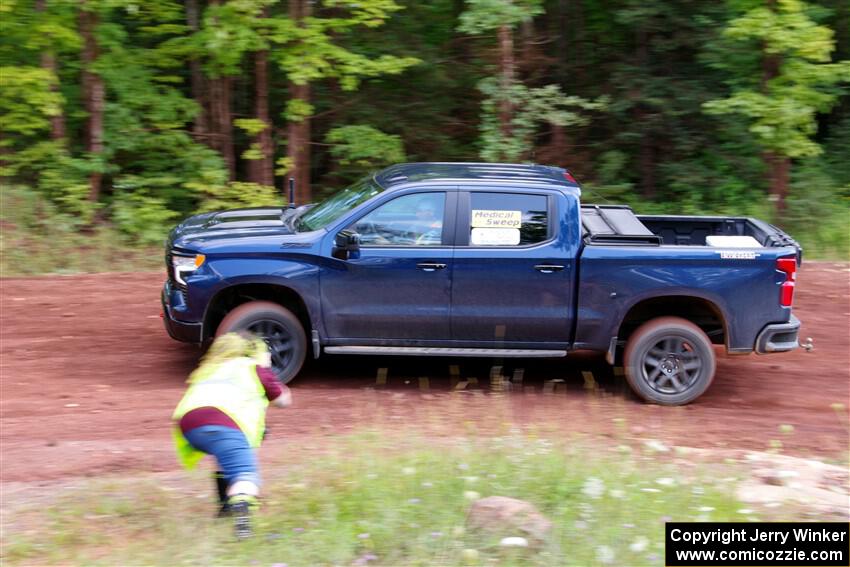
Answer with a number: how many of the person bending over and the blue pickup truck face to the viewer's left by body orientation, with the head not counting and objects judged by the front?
1

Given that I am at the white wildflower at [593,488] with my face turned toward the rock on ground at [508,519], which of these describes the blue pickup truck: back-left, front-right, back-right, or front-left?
back-right

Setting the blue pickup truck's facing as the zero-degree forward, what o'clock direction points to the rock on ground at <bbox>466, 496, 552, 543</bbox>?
The rock on ground is roughly at 9 o'clock from the blue pickup truck.

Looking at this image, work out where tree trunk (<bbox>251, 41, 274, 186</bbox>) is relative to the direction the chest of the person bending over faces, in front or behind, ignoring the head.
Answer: in front

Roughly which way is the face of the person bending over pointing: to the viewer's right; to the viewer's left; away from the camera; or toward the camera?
away from the camera

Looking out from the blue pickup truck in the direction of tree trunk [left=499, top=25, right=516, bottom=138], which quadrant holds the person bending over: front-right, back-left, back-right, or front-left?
back-left

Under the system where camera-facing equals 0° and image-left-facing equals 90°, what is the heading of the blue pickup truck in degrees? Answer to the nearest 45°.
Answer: approximately 90°

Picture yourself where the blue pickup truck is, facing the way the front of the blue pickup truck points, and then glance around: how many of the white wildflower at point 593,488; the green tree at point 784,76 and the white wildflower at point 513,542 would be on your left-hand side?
2

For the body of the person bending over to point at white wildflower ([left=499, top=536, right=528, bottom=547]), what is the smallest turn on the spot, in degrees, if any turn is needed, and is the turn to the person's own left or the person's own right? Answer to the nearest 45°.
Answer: approximately 90° to the person's own right

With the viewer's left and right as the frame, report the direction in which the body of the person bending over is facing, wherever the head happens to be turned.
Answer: facing away from the viewer and to the right of the viewer
